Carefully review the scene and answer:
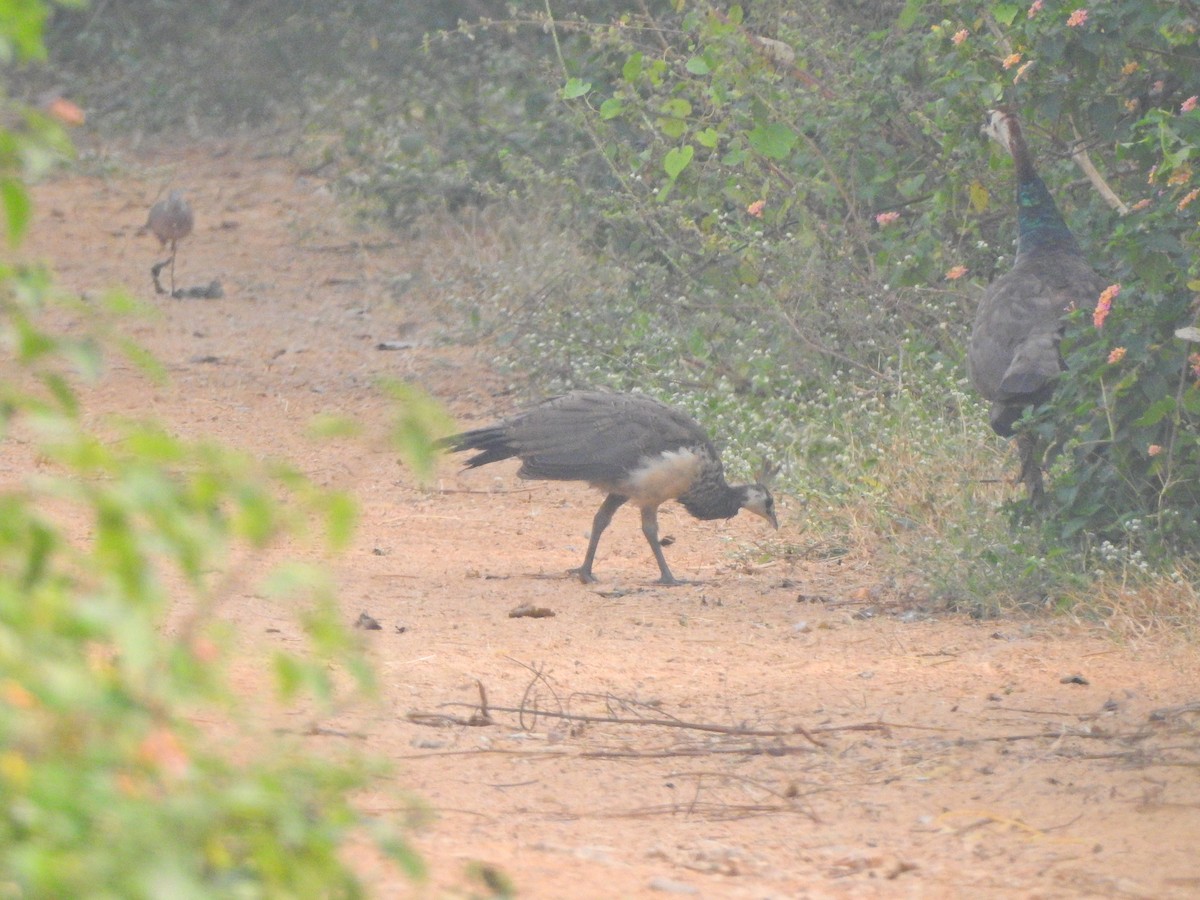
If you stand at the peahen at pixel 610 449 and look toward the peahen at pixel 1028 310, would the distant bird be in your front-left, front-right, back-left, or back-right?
back-left

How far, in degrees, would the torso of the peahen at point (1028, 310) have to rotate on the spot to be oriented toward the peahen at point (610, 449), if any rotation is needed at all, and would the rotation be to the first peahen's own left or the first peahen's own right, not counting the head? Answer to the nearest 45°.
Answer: approximately 135° to the first peahen's own left

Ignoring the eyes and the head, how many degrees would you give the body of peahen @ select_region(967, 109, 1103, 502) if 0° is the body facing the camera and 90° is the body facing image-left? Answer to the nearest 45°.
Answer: approximately 225°

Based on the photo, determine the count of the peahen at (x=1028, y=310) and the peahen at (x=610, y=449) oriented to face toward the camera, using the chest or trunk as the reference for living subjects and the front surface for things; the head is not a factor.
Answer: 0

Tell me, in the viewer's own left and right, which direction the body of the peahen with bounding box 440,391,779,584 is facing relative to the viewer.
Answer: facing to the right of the viewer

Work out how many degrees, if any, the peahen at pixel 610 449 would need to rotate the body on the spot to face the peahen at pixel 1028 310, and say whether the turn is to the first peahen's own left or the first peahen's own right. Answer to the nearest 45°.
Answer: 0° — it already faces it

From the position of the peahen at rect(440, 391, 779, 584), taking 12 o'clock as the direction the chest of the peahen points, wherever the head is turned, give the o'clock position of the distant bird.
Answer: The distant bird is roughly at 8 o'clock from the peahen.

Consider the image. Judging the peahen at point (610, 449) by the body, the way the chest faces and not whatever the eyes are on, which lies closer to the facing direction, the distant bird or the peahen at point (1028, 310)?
the peahen

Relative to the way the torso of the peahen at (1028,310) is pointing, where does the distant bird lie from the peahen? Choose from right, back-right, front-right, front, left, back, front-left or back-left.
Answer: front
